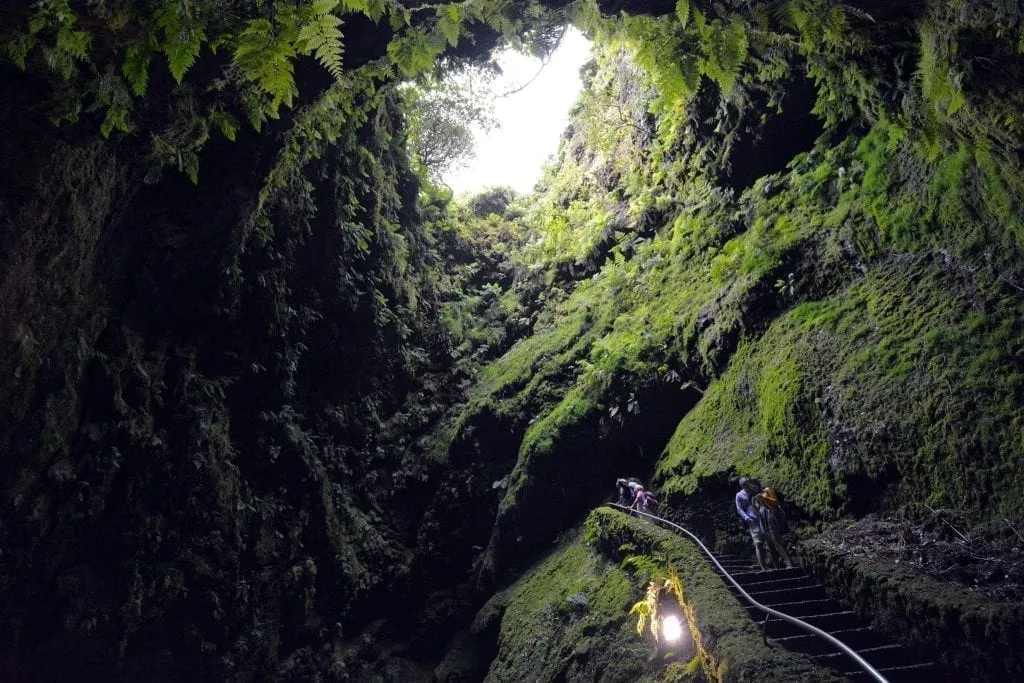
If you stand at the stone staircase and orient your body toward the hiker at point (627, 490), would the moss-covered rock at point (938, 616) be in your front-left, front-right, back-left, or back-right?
back-right

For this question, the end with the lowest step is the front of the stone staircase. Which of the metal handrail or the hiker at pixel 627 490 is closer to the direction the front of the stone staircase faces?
the metal handrail

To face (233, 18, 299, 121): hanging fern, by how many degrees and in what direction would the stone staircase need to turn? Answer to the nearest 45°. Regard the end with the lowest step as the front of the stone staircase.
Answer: approximately 45° to its right

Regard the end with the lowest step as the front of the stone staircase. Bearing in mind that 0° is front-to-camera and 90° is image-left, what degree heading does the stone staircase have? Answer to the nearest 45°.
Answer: approximately 315°

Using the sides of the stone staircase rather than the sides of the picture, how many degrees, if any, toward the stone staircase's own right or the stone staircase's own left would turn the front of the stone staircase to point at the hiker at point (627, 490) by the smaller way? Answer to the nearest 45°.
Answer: approximately 180°

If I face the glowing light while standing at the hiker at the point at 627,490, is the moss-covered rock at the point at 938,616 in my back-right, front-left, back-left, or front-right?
front-left
